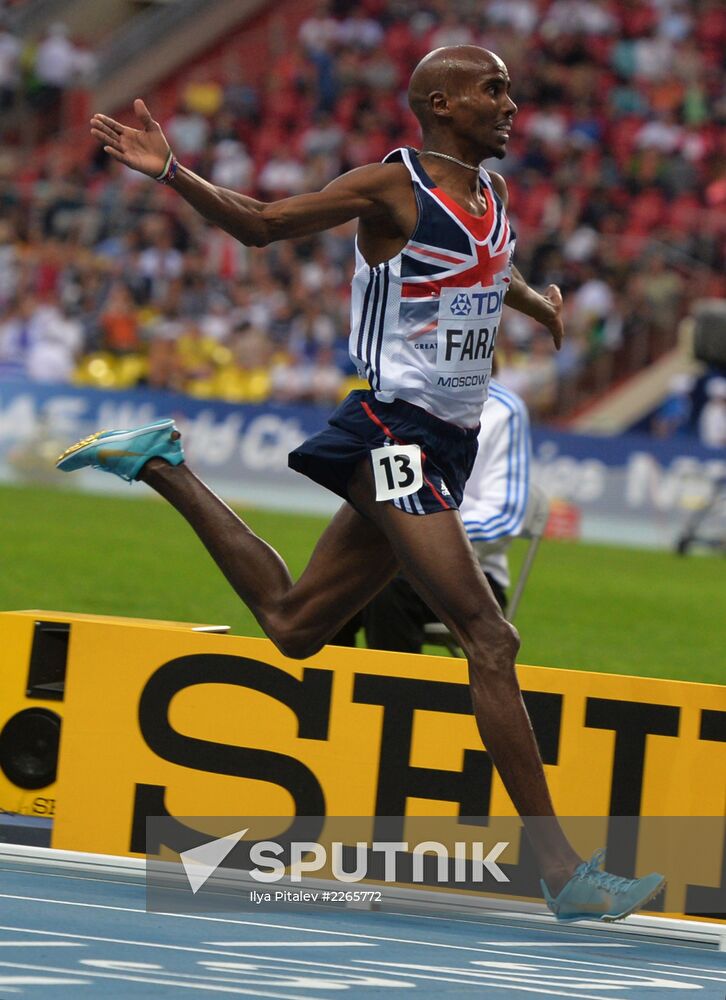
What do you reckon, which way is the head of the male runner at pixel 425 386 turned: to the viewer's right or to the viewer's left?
to the viewer's right

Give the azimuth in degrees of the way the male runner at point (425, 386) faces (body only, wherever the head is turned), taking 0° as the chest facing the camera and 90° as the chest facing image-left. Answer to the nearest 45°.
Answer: approximately 315°

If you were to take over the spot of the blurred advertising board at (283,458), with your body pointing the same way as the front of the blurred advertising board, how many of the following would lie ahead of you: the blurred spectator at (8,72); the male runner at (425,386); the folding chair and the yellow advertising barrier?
3

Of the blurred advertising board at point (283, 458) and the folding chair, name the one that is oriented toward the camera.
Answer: the blurred advertising board

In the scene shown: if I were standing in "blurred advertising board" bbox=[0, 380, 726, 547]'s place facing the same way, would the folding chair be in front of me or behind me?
in front

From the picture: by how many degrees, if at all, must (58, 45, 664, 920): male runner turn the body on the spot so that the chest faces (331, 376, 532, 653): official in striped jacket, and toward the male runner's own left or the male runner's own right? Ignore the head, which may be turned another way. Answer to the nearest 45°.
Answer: approximately 135° to the male runner's own left

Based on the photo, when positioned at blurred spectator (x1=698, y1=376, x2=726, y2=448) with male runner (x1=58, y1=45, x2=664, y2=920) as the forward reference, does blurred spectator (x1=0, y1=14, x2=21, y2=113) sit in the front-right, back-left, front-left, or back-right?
back-right

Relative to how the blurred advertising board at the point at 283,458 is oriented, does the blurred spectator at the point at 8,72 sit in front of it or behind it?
behind

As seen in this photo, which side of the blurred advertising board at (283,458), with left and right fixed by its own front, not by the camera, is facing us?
front
